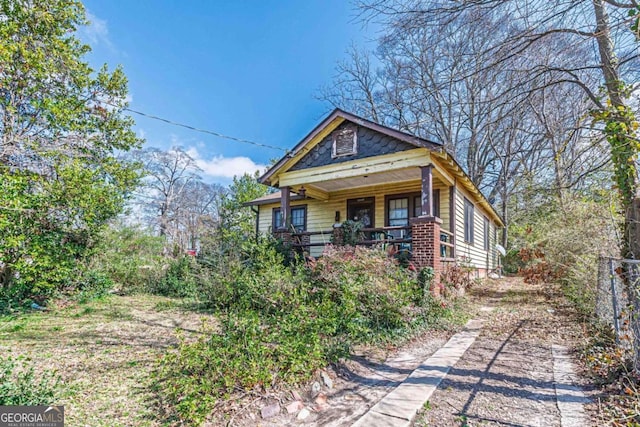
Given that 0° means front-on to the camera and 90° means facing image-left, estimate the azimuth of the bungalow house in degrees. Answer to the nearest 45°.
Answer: approximately 45°

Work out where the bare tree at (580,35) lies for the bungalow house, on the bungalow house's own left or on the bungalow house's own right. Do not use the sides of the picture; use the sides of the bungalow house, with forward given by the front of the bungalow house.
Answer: on the bungalow house's own left

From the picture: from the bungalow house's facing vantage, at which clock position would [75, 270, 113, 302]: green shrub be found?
The green shrub is roughly at 1 o'clock from the bungalow house.

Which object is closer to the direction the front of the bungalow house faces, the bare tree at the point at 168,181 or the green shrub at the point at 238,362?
the green shrub

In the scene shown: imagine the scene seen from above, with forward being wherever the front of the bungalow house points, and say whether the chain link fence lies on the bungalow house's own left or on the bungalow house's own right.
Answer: on the bungalow house's own left
